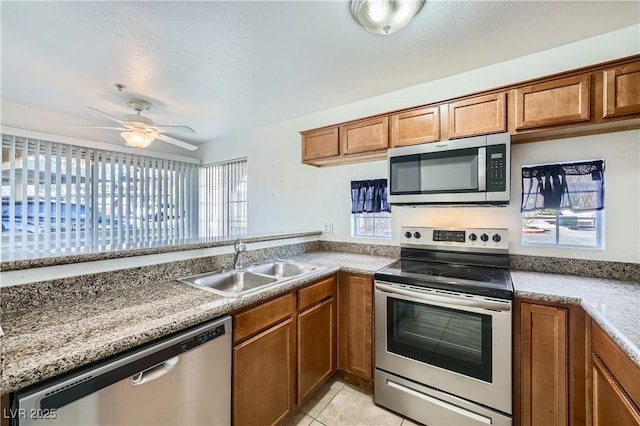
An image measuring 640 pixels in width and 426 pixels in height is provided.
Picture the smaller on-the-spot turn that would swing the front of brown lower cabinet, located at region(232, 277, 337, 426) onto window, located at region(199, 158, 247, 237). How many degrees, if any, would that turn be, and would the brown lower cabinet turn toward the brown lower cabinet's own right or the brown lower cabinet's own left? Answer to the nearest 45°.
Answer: approximately 135° to the brown lower cabinet's own left

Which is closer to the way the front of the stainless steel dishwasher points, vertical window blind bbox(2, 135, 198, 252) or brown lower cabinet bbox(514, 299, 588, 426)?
the brown lower cabinet

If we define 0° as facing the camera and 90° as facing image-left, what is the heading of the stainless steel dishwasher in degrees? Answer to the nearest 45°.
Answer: approximately 315°
